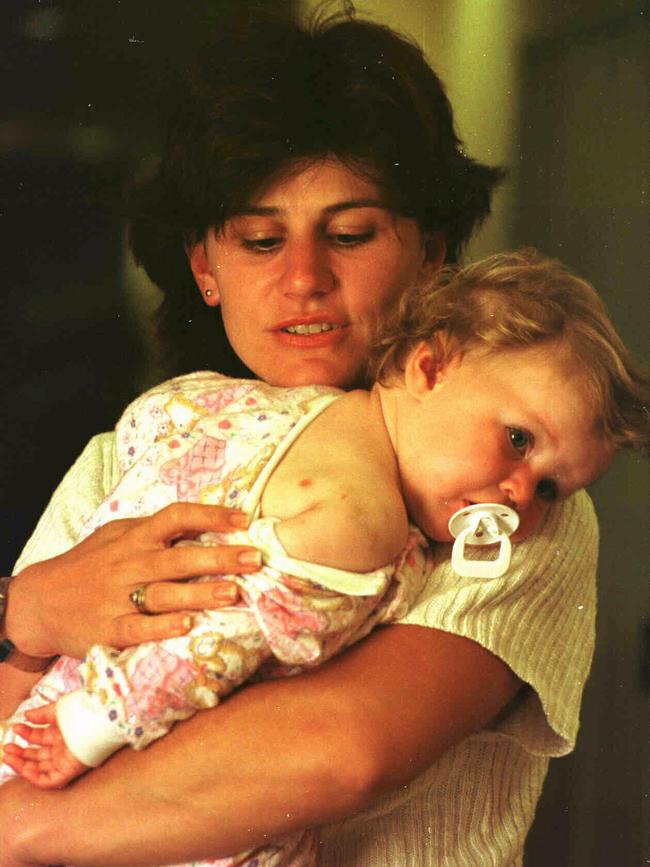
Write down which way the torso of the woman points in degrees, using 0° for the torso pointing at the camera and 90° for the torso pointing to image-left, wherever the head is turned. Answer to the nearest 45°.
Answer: approximately 0°
